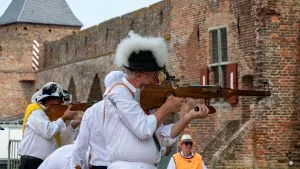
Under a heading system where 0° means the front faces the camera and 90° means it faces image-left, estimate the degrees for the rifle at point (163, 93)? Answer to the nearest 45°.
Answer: approximately 270°

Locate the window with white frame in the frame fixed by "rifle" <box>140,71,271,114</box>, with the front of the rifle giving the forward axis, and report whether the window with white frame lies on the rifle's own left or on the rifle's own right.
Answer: on the rifle's own left

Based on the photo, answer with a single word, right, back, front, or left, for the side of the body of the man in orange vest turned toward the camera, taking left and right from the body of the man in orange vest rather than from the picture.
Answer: front

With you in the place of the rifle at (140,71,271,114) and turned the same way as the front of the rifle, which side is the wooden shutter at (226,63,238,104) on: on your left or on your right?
on your left

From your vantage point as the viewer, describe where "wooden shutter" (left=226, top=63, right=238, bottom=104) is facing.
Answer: facing the viewer and to the left of the viewer

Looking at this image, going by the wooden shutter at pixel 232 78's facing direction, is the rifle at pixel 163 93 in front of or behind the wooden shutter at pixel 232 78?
in front

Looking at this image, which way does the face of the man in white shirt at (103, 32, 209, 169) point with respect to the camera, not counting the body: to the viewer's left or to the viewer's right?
to the viewer's right

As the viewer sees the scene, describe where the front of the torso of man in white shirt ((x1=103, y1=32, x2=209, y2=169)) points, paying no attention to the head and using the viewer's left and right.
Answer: facing to the right of the viewer

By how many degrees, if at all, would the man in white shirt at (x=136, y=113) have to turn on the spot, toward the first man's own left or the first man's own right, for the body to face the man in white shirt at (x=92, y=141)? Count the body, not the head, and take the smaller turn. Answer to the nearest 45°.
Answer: approximately 135° to the first man's own left

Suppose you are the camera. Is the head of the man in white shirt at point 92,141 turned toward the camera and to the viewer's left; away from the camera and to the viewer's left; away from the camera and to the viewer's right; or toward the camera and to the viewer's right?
away from the camera and to the viewer's right

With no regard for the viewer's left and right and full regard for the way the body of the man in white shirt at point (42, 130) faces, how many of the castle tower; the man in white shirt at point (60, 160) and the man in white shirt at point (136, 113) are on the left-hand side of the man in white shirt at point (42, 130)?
1

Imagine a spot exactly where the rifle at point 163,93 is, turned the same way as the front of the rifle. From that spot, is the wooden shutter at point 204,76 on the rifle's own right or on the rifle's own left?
on the rifle's own left

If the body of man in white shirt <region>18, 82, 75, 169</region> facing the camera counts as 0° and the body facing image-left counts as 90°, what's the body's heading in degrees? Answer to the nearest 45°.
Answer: approximately 270°
